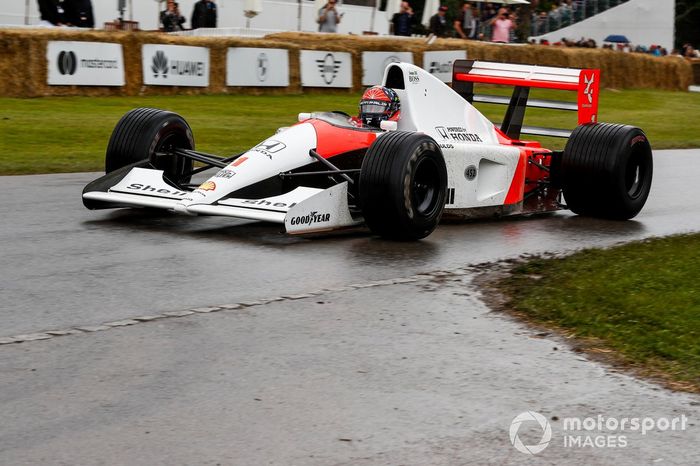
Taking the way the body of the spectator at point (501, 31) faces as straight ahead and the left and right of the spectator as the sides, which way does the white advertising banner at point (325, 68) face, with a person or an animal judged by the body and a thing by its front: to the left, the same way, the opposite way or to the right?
the same way

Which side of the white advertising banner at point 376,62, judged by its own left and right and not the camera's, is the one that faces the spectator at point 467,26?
back

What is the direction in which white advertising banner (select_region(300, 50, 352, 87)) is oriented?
toward the camera

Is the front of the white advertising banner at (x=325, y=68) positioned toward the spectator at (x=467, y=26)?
no

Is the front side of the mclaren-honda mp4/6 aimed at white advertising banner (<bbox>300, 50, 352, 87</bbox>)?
no

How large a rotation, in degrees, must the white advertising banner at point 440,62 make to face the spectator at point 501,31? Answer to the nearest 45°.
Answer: approximately 180°

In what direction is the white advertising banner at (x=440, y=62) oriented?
toward the camera

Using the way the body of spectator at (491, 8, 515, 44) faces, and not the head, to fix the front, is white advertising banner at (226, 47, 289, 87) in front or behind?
in front

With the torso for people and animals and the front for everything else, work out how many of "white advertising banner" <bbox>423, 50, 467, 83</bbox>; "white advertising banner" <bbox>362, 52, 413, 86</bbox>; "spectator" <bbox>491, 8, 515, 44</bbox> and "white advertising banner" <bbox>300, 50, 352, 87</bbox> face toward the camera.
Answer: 4

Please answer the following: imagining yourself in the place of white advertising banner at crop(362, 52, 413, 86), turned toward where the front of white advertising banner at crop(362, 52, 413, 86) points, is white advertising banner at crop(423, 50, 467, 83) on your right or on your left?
on your left

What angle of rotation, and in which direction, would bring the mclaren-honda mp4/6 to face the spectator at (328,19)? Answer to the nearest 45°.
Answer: approximately 135° to its right

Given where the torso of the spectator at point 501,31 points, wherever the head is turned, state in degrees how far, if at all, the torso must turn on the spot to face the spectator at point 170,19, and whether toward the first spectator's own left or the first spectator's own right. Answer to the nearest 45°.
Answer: approximately 45° to the first spectator's own right

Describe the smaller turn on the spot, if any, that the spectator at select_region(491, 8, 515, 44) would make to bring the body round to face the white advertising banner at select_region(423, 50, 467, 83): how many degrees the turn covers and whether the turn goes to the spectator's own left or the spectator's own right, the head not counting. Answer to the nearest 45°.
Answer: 0° — they already face it

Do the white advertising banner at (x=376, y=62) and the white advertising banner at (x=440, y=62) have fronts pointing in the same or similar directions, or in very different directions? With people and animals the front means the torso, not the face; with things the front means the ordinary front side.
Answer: same or similar directions

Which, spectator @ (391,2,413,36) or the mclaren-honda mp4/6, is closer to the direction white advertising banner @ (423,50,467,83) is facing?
the mclaren-honda mp4/6

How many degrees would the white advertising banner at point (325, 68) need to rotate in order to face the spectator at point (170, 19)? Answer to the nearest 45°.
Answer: approximately 90° to its right

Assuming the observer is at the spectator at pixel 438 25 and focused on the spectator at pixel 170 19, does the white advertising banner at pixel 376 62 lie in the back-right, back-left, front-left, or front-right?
front-left

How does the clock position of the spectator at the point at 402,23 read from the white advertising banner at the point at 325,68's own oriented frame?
The spectator is roughly at 7 o'clock from the white advertising banner.

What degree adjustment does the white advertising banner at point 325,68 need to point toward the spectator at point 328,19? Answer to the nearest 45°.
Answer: approximately 180°
